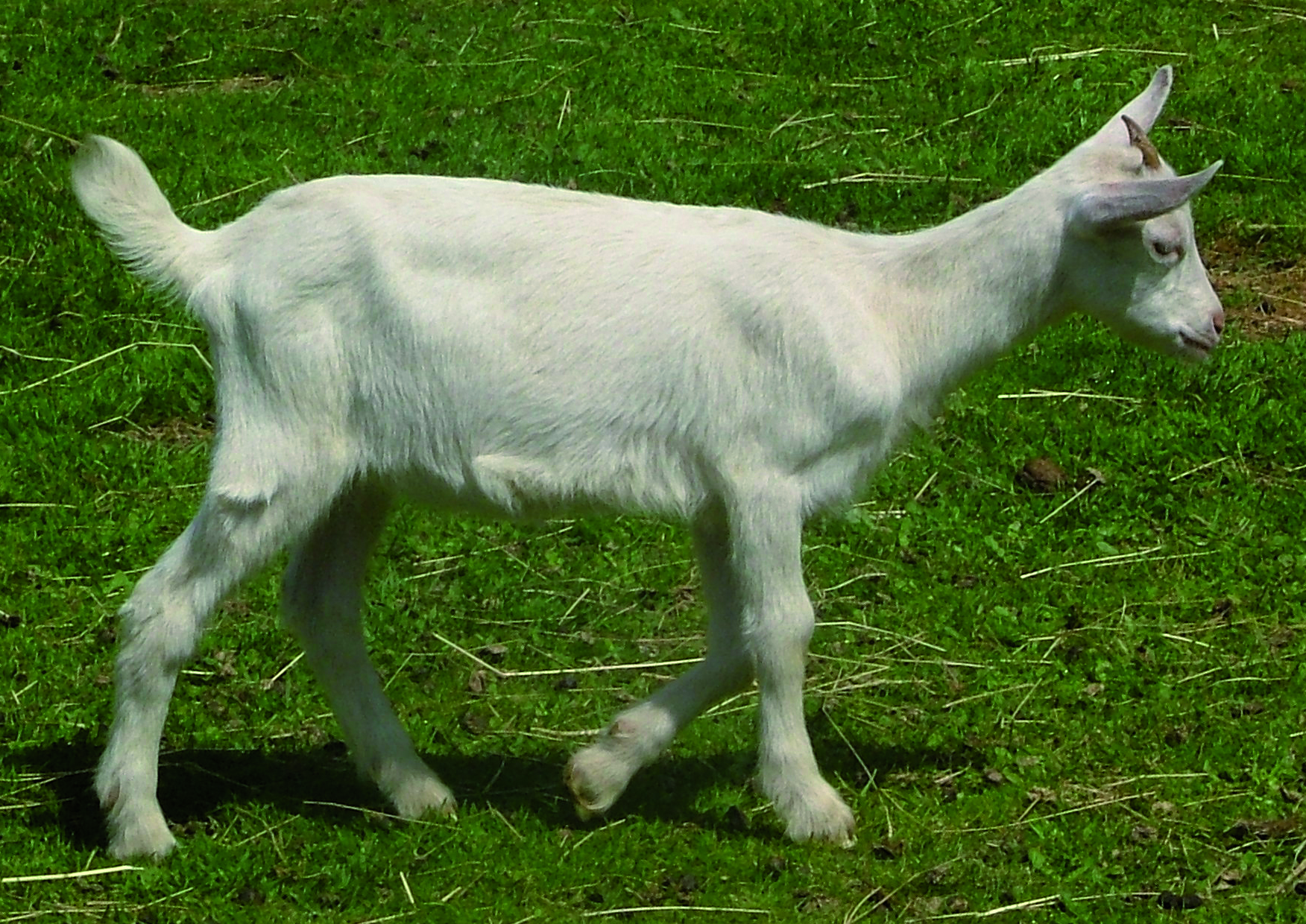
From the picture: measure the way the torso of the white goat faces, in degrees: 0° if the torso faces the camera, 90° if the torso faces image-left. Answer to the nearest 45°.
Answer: approximately 270°
